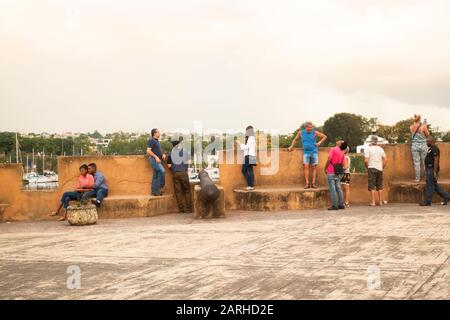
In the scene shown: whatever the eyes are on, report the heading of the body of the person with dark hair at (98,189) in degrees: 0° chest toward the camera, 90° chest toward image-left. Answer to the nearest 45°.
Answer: approximately 90°

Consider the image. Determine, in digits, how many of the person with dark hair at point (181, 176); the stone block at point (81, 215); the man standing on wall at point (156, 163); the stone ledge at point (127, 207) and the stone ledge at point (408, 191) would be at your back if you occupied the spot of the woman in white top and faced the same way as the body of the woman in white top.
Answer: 1

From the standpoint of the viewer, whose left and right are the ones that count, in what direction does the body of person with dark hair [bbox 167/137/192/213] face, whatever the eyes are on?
facing away from the viewer

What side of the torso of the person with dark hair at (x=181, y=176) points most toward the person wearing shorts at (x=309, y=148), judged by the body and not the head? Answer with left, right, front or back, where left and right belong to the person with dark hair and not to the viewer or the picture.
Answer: right

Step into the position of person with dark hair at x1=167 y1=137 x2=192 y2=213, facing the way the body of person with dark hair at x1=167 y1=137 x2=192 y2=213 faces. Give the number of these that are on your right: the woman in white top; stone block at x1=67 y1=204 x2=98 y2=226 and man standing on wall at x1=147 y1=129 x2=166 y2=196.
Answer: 1

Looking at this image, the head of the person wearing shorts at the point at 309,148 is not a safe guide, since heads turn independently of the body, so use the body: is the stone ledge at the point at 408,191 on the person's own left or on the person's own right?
on the person's own left

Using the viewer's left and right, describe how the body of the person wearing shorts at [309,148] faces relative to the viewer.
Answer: facing the viewer

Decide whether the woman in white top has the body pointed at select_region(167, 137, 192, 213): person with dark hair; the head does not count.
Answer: yes

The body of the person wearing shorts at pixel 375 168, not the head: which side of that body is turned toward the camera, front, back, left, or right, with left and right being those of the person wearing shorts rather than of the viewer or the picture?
back

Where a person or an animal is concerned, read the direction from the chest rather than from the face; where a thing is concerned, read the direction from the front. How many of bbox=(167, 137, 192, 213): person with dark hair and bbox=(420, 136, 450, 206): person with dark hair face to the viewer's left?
1

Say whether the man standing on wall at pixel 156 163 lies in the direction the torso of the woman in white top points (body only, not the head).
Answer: yes

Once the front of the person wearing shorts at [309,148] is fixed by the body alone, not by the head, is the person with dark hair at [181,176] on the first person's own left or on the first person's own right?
on the first person's own right
